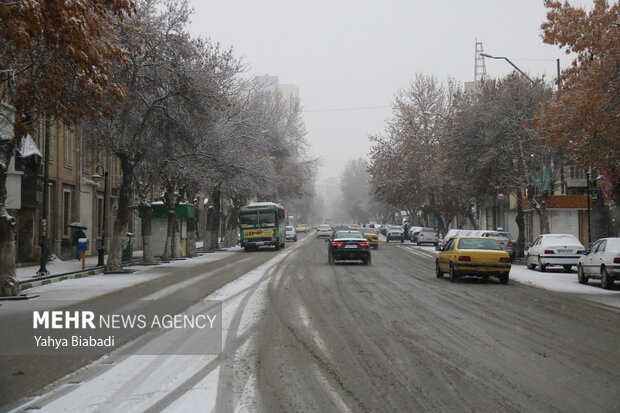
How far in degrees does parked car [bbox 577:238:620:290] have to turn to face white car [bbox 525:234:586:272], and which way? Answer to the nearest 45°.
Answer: approximately 45° to its right

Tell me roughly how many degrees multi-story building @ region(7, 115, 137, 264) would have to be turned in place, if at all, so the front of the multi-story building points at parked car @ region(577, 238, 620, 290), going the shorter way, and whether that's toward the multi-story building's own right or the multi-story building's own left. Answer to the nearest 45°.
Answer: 0° — it already faces it

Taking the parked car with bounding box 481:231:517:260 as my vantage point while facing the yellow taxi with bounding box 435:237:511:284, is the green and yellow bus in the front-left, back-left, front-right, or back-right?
back-right

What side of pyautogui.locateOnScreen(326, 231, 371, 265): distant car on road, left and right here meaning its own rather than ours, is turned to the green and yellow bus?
front

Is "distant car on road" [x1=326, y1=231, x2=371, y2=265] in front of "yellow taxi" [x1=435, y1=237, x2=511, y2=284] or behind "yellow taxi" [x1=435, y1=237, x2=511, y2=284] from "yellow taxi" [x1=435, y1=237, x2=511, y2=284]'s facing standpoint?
in front

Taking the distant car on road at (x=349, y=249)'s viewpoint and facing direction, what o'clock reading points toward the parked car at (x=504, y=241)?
The parked car is roughly at 2 o'clock from the distant car on road.

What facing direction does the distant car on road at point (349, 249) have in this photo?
away from the camera

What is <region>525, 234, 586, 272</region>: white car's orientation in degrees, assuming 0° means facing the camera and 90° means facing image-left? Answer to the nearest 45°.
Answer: approximately 135°

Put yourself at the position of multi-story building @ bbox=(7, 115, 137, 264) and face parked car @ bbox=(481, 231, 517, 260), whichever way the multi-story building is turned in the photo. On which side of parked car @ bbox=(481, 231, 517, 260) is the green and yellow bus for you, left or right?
left

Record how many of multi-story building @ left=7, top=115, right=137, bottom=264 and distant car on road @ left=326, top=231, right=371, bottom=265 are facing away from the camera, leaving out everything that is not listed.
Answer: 1

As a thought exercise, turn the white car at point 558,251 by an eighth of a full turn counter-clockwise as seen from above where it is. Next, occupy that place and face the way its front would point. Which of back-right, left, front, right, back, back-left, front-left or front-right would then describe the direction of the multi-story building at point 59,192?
front

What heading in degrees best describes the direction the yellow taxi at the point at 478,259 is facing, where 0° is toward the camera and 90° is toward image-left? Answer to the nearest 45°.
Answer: approximately 135°

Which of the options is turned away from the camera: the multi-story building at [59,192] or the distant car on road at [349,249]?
the distant car on road

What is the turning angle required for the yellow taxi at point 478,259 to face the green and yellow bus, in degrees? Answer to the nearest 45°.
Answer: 0° — it already faces it

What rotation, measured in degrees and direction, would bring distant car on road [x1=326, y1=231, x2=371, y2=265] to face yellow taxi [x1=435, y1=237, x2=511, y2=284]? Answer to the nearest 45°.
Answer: approximately 135° to its right
